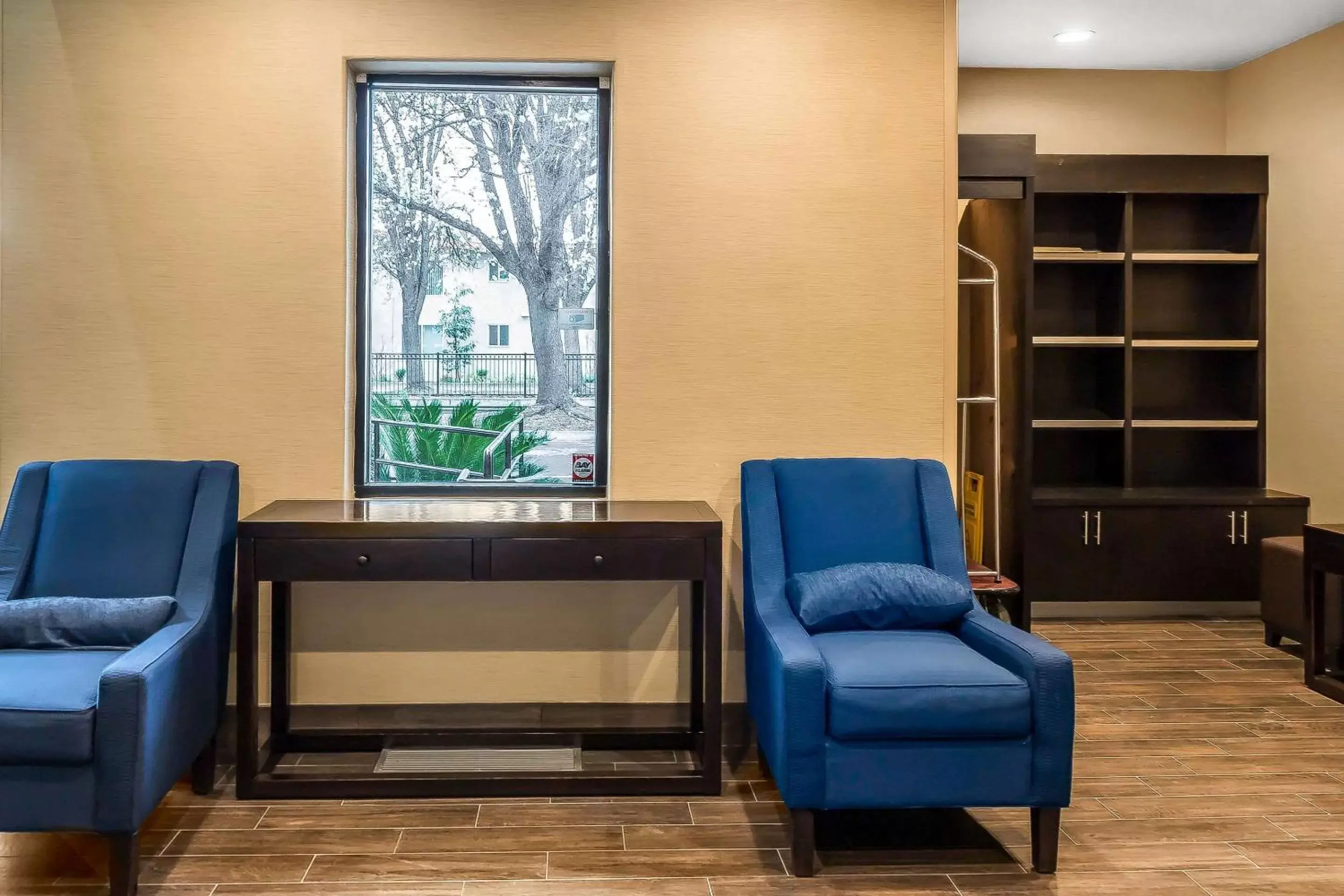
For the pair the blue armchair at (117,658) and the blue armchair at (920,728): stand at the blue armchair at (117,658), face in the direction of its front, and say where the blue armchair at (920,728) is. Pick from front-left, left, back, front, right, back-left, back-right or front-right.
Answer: left

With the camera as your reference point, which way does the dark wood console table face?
facing the viewer

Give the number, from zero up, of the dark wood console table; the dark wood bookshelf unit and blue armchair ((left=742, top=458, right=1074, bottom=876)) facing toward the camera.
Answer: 3

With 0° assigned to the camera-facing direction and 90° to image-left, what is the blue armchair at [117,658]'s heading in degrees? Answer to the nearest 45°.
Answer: approximately 45°

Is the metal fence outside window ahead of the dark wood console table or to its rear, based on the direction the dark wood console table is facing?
to the rear

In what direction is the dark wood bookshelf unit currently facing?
toward the camera
